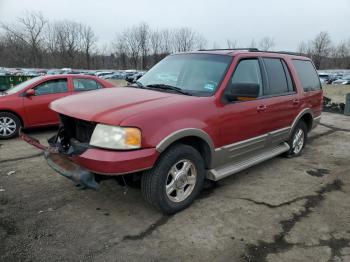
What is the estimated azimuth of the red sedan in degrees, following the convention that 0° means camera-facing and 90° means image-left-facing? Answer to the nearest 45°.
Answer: approximately 90°

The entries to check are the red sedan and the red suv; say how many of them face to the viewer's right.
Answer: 0

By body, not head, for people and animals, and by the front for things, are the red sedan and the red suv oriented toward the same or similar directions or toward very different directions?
same or similar directions

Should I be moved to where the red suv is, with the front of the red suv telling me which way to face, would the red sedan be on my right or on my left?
on my right

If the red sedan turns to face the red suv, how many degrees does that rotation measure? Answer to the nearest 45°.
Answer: approximately 90° to its left

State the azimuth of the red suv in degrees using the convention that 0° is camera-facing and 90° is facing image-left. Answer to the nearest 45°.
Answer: approximately 45°
